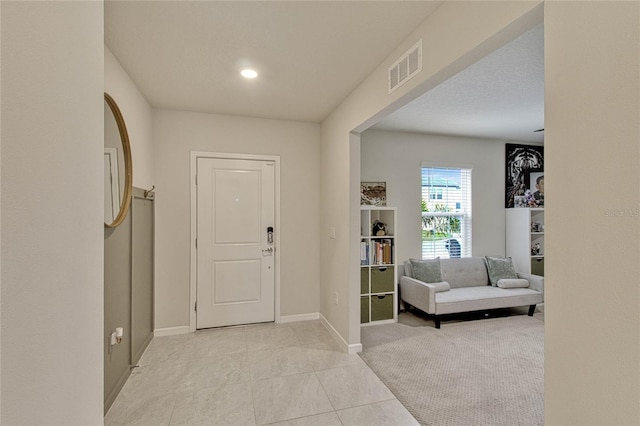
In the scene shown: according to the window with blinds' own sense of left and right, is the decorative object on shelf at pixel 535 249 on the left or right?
on its left

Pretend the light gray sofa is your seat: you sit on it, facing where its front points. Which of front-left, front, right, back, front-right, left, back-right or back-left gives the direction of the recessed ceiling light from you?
right

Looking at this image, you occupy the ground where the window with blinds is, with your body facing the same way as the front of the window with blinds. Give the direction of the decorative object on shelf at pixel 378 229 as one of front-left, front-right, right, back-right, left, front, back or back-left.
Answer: front-right

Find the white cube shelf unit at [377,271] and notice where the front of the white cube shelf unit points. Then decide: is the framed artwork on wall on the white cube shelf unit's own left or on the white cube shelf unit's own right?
on the white cube shelf unit's own left

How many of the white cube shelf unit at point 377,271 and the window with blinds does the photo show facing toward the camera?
2

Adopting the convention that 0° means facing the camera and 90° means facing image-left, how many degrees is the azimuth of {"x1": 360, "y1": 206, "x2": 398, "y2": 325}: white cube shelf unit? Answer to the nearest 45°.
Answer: approximately 0°

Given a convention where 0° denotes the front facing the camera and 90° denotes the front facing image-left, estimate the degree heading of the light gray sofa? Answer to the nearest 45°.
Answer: approximately 315°

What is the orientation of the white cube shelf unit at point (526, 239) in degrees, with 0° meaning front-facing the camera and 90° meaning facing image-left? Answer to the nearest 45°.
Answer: approximately 315°

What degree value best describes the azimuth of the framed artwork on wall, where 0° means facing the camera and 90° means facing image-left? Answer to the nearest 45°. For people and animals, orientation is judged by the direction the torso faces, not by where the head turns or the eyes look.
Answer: approximately 315°

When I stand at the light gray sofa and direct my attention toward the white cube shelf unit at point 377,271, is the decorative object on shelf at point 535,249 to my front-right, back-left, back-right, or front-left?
back-right

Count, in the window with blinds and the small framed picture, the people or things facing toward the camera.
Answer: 2

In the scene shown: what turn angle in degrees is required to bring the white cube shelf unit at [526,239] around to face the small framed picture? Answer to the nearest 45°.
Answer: approximately 90° to its right
